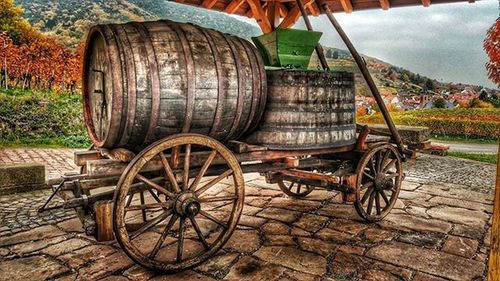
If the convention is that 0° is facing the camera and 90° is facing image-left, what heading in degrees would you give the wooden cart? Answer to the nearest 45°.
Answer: approximately 225°

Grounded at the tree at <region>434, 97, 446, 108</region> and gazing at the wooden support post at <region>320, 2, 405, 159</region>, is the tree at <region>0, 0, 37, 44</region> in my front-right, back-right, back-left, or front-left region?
front-right

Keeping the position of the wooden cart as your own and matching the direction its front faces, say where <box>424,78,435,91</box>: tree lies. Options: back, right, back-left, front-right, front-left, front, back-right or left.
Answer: front

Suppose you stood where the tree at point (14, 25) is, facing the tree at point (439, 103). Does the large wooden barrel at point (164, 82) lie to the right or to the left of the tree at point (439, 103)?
right

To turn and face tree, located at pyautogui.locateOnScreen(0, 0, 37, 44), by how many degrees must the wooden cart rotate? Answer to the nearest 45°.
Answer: approximately 90° to its left

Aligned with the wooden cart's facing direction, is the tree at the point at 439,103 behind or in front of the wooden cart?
in front
